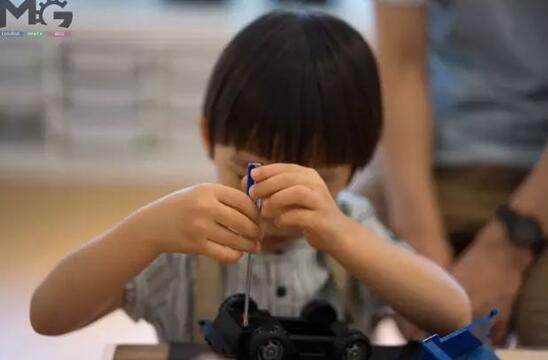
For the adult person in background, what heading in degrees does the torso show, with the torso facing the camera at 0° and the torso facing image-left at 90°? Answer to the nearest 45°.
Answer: approximately 0°

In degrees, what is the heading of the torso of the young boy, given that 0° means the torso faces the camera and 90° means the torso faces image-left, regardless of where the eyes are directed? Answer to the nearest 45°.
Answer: approximately 0°

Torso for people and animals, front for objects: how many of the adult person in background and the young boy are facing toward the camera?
2
